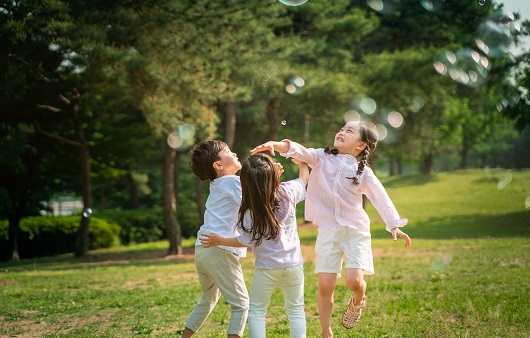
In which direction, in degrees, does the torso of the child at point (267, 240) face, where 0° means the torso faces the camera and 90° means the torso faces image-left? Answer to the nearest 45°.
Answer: approximately 180°

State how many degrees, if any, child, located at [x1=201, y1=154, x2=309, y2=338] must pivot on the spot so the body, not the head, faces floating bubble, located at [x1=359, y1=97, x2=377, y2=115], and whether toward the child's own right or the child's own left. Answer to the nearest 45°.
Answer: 0° — they already face it

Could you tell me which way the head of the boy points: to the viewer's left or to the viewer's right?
to the viewer's right

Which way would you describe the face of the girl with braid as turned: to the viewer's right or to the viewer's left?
to the viewer's left

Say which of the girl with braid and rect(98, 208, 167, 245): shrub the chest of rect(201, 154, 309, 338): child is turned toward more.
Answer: the shrub

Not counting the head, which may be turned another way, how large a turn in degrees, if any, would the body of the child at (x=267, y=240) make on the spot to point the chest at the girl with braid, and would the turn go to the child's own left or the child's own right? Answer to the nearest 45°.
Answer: approximately 45° to the child's own right

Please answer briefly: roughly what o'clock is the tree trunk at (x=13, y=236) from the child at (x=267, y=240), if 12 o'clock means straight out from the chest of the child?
The tree trunk is roughly at 11 o'clock from the child.

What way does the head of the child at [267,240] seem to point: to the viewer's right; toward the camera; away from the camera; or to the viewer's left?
away from the camera
